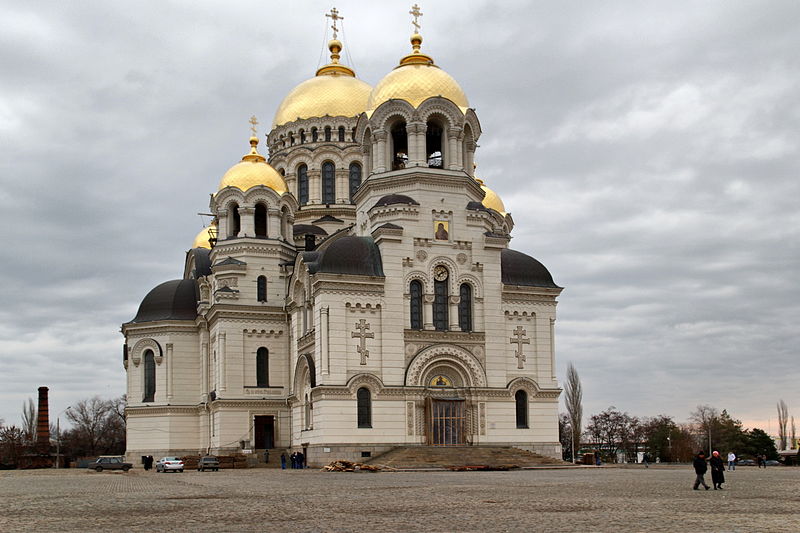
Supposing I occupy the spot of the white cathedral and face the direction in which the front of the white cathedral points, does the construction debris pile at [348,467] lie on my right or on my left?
on my right

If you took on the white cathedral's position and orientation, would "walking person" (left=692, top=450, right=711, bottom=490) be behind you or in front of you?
in front
